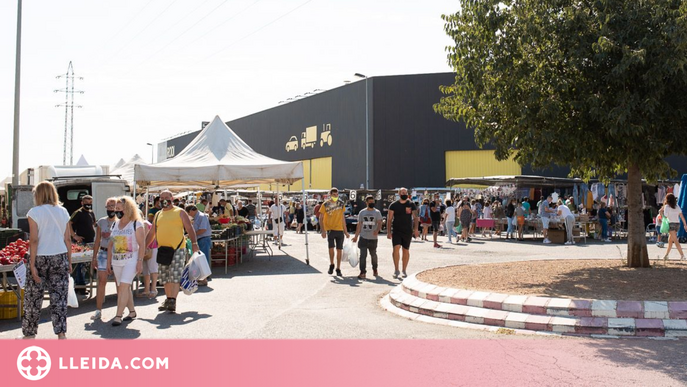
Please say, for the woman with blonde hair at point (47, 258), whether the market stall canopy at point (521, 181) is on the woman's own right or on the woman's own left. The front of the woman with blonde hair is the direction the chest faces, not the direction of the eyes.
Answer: on the woman's own right

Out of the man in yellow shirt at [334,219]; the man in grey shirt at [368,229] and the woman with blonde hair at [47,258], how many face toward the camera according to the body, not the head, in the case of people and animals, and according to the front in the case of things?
2

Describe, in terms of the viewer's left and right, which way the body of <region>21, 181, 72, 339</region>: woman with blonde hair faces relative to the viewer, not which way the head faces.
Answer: facing away from the viewer

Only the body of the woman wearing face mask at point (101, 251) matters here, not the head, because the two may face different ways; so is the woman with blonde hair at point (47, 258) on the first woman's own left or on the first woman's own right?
on the first woman's own right

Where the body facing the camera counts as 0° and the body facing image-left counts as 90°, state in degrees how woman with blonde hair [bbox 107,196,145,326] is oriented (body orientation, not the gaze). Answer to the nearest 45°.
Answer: approximately 45°

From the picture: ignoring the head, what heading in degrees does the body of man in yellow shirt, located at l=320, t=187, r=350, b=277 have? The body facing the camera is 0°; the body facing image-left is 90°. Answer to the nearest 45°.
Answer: approximately 0°

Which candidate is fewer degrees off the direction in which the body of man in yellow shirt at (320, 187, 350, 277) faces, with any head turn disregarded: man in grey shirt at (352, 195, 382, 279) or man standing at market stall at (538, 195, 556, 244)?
the man in grey shirt
